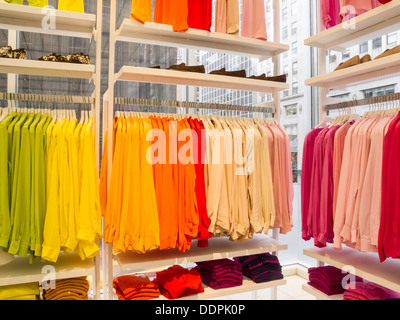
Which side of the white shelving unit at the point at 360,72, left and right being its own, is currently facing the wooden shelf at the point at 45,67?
front

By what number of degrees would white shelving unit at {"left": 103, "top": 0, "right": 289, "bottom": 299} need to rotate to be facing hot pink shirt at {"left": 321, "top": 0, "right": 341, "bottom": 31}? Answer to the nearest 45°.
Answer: approximately 45° to its left

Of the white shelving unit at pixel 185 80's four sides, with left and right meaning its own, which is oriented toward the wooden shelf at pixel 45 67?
right

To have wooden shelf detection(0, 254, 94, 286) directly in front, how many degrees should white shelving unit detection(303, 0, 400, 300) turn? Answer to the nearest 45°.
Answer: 0° — it already faces it

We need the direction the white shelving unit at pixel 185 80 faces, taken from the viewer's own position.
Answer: facing the viewer and to the right of the viewer

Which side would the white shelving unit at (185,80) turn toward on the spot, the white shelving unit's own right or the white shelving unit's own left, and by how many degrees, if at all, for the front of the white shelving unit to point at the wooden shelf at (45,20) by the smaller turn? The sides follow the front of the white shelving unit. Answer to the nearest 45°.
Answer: approximately 135° to the white shelving unit's own right

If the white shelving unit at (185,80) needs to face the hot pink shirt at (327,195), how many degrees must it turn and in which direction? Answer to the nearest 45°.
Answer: approximately 45° to its left

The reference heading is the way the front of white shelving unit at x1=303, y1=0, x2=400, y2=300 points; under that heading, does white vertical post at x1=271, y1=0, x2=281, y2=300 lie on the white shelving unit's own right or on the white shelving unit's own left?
on the white shelving unit's own right

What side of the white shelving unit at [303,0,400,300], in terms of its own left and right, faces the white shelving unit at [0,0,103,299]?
front

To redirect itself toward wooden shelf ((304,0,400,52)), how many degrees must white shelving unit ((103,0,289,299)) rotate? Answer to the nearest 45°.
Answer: approximately 45° to its left

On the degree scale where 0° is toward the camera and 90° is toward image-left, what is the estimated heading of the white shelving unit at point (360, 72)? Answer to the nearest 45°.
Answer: approximately 45°

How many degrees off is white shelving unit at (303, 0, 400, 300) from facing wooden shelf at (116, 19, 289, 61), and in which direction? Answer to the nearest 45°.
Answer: approximately 45° to its right

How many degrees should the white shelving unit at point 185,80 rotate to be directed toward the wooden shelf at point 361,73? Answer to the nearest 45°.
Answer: approximately 45° to its left

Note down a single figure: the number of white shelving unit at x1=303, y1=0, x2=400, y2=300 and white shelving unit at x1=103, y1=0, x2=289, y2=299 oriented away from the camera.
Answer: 0
